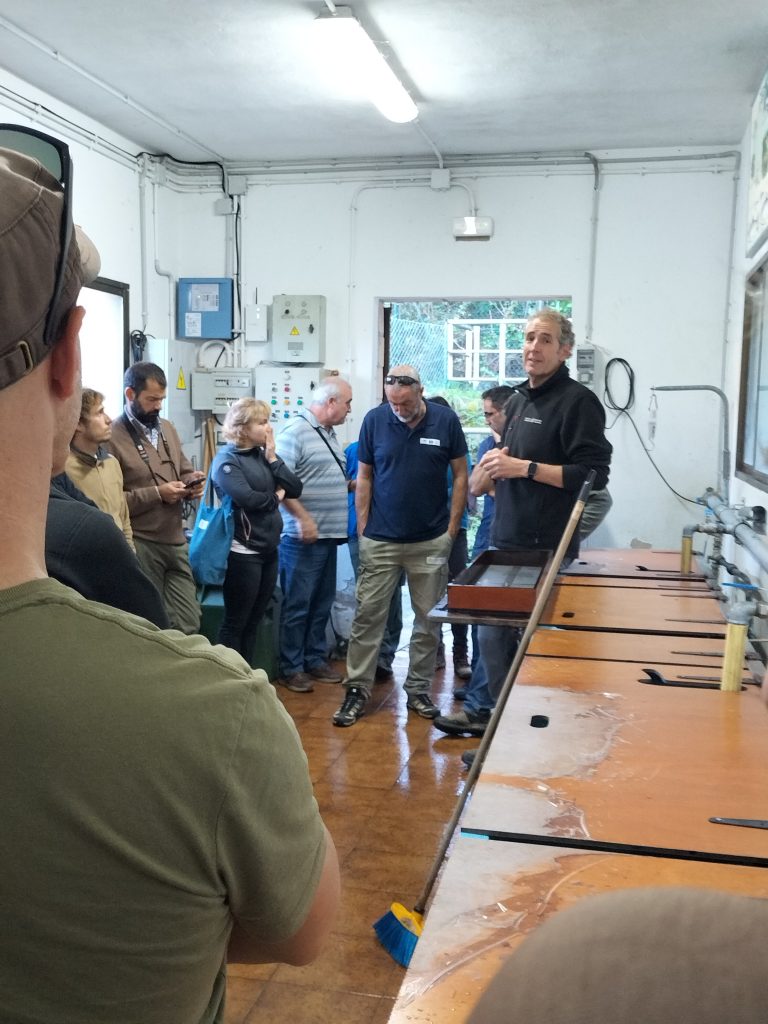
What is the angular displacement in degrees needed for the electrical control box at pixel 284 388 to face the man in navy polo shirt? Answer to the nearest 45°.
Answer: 0° — it already faces them

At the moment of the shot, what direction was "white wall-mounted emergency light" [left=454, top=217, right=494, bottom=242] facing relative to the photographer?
facing the viewer

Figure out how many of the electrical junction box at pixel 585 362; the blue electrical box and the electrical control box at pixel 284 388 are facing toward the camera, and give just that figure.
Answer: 3

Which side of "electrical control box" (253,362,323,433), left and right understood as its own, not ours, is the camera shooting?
front

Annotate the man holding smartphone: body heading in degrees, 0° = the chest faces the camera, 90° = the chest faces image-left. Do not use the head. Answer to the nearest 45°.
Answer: approximately 315°

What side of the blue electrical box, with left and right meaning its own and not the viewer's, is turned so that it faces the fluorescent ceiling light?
front

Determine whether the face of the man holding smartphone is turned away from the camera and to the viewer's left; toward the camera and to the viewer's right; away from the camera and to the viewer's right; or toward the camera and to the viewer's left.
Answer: toward the camera and to the viewer's right

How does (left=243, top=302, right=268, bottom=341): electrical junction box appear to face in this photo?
toward the camera

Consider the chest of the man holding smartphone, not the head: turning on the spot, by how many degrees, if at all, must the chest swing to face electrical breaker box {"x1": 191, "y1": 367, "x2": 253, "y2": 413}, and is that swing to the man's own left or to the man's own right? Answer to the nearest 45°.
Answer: approximately 135° to the man's own left

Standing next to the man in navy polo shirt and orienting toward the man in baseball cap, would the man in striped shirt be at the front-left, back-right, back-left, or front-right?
back-right

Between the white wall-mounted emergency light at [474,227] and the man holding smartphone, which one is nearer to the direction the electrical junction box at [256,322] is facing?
the man holding smartphone

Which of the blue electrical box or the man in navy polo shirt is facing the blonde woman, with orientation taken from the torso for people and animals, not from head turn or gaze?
the blue electrical box

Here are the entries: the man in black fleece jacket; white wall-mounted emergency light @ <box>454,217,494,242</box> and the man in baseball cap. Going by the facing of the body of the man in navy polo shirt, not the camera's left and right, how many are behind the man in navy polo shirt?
1
